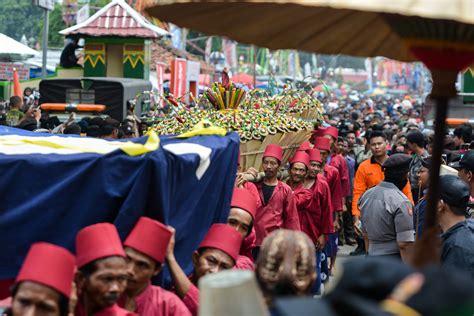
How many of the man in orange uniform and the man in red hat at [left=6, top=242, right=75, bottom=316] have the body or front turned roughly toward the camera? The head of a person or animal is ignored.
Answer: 2

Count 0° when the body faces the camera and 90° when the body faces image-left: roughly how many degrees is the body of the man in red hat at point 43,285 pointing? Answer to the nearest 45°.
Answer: approximately 0°

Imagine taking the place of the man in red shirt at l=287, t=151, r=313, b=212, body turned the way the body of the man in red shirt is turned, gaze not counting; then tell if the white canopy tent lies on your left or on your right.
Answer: on your right

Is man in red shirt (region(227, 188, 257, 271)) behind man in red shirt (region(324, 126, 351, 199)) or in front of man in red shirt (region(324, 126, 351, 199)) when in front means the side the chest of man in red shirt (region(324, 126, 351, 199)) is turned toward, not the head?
in front

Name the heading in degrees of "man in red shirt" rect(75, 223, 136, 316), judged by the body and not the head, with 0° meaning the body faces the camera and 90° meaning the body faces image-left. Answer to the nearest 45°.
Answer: approximately 315°

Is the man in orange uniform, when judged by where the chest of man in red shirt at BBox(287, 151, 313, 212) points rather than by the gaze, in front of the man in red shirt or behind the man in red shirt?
behind
